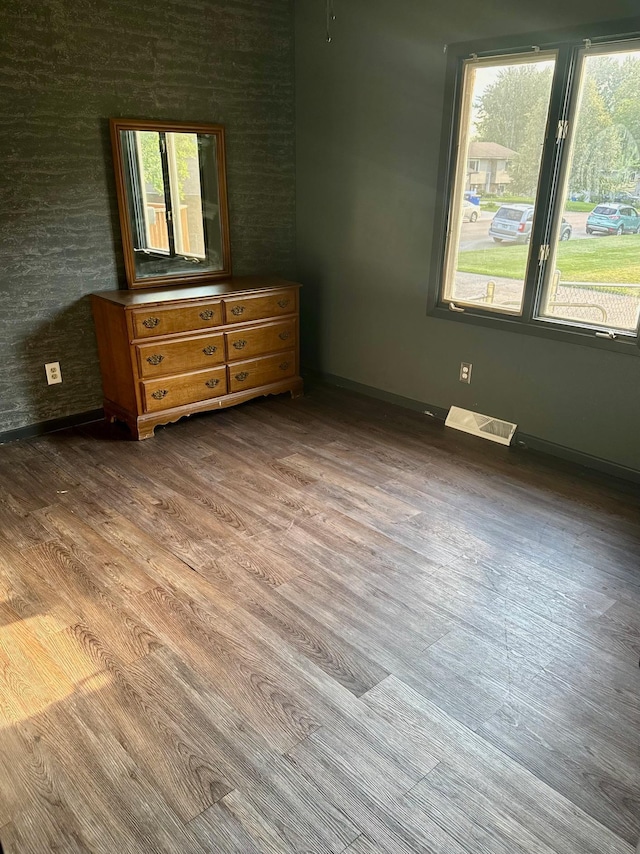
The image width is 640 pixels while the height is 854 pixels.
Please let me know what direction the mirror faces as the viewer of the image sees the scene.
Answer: facing the viewer and to the right of the viewer

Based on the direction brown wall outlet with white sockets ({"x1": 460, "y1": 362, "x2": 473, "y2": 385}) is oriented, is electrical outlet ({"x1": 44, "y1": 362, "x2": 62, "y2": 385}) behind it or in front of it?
in front

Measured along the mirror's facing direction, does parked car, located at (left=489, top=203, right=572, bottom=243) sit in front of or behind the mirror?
in front

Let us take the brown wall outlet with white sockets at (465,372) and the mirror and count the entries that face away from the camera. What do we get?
0

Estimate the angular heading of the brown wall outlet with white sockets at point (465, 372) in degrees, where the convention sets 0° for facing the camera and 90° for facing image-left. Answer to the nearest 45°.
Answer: approximately 45°

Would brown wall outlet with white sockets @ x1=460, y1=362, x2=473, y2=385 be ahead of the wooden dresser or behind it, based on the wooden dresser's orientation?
ahead
